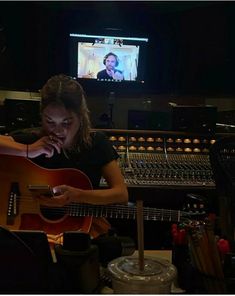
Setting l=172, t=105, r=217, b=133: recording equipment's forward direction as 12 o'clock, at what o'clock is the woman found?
The woman is roughly at 1 o'clock from the recording equipment.

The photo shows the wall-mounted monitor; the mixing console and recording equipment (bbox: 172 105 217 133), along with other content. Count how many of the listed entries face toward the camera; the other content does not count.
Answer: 3

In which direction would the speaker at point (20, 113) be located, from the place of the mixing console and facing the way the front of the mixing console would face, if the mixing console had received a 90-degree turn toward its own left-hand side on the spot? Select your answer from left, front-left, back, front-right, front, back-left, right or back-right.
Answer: back

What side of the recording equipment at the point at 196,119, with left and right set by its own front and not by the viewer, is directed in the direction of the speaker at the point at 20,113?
right

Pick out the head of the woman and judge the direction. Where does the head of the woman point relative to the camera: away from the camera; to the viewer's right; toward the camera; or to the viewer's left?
toward the camera

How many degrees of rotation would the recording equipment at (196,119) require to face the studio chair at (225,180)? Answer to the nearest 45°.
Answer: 0° — it already faces it

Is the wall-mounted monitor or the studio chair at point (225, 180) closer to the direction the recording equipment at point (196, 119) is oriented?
the studio chair

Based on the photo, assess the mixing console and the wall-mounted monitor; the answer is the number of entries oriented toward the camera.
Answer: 2

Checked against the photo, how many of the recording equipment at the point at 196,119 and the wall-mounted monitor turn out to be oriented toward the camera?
2

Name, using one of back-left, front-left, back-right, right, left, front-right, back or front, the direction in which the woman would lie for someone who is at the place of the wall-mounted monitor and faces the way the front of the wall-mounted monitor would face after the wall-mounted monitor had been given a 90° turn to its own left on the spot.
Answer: right

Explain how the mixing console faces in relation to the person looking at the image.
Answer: facing the viewer

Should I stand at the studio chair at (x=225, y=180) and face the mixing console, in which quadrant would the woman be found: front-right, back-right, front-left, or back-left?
front-left

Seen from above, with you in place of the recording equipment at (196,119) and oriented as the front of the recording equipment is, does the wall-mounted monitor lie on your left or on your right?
on your right
